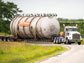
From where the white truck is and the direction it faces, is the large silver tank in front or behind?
behind

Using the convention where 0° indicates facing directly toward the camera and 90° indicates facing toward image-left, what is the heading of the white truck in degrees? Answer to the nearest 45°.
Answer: approximately 315°
